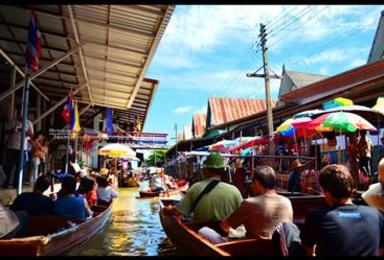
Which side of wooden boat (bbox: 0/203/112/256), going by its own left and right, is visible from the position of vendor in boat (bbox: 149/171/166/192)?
front

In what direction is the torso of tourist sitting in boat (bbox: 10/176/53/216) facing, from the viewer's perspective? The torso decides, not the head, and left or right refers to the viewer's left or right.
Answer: facing away from the viewer and to the right of the viewer

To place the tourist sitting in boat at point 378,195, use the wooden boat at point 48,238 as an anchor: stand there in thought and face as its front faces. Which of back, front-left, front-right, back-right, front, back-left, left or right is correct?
right

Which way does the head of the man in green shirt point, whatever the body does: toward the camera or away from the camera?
away from the camera

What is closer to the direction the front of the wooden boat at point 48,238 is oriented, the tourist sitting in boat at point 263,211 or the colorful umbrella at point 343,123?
the colorful umbrella

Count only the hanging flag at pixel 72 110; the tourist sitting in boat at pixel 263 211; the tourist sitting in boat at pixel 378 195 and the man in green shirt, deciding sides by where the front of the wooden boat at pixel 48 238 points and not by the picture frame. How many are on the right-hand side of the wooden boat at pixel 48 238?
3

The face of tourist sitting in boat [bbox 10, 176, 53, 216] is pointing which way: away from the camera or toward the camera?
away from the camera

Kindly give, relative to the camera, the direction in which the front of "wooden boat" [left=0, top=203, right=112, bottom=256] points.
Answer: facing away from the viewer and to the right of the viewer

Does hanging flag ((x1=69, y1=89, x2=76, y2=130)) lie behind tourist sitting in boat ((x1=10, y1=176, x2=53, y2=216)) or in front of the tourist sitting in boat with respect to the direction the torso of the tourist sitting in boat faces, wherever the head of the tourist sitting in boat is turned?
in front

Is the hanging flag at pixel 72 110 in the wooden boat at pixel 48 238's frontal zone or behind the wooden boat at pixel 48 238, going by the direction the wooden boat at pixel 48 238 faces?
frontal zone

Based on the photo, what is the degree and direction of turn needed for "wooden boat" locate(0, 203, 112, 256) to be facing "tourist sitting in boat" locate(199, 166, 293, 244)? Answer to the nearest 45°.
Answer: approximately 90° to its right

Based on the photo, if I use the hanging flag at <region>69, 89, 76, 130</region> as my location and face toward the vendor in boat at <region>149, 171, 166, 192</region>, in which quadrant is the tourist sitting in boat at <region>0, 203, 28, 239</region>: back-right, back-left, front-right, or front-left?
back-right

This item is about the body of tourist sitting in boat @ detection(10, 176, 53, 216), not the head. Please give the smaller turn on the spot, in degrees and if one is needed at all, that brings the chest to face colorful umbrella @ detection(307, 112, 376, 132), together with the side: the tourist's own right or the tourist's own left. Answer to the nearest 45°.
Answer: approximately 45° to the tourist's own right

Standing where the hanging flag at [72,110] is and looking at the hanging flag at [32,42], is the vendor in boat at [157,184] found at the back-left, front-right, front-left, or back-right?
back-left

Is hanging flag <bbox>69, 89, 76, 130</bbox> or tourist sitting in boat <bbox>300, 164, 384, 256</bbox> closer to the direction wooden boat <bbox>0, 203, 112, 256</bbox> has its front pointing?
the hanging flag

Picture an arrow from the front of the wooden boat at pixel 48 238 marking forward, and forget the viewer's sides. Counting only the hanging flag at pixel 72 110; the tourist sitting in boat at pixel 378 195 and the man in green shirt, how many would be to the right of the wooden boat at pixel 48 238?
2
